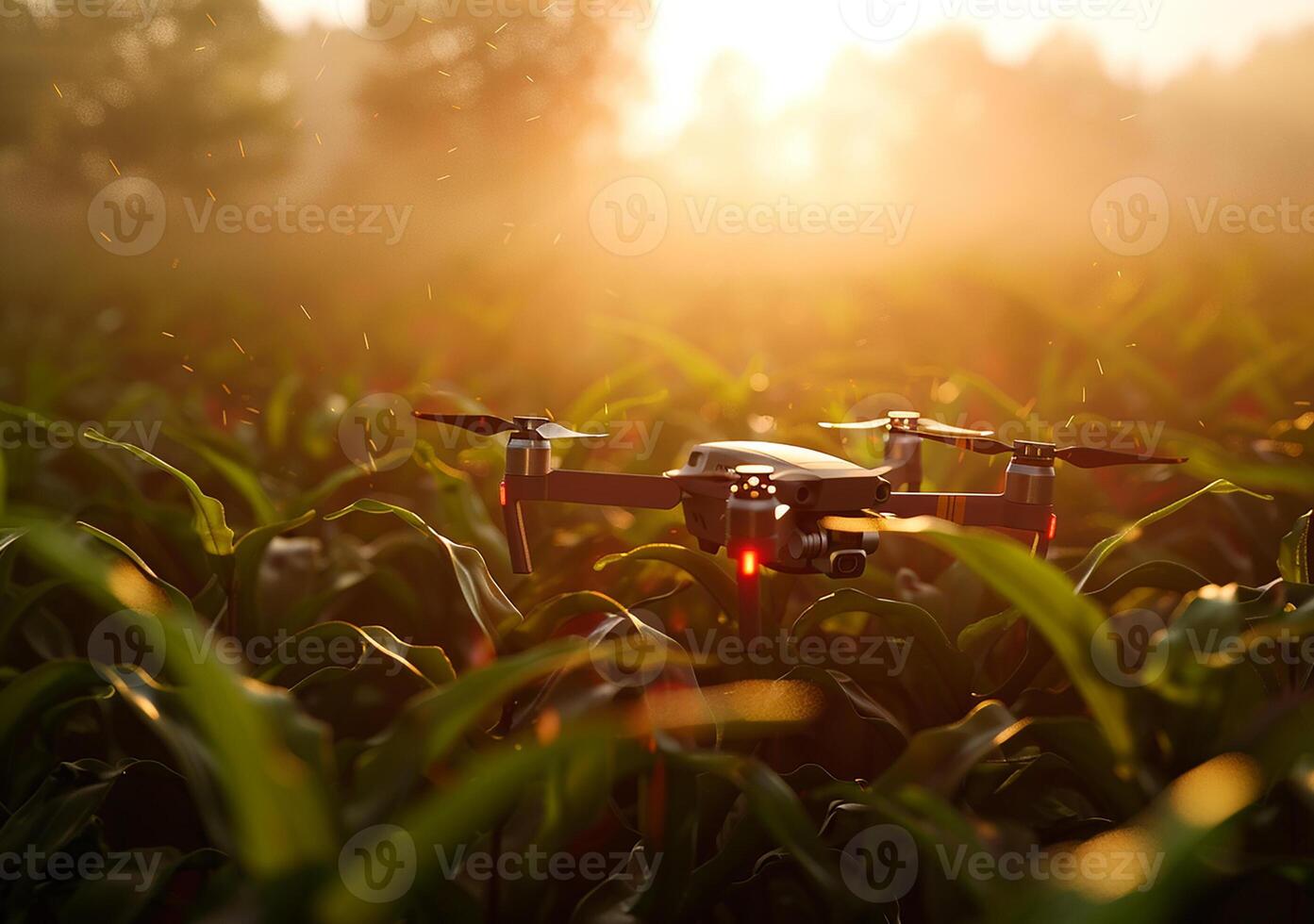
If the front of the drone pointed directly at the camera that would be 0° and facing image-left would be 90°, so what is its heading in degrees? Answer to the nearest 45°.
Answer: approximately 315°
